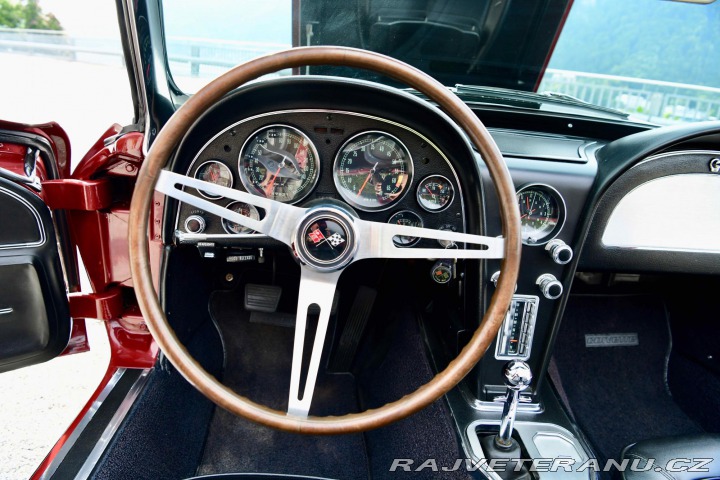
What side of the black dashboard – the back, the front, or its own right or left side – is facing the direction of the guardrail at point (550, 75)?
back

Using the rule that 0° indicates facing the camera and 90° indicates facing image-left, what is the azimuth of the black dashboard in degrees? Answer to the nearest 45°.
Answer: approximately 0°

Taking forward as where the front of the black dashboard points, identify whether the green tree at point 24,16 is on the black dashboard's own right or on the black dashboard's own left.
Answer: on the black dashboard's own right

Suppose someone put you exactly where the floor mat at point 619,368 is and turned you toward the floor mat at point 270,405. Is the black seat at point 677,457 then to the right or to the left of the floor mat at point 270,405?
left

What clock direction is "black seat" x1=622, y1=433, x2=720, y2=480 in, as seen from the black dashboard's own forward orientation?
The black seat is roughly at 10 o'clock from the black dashboard.

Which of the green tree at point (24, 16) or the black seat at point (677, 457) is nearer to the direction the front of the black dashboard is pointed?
the black seat

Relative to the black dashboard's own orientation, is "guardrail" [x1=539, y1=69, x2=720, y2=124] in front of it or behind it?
behind

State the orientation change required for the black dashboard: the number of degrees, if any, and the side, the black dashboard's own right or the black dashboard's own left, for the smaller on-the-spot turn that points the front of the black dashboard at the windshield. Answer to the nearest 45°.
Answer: approximately 180°
